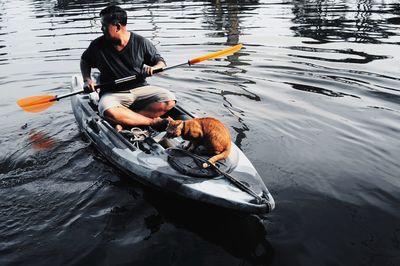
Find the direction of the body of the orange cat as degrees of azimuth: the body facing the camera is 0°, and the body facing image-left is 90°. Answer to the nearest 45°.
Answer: approximately 90°

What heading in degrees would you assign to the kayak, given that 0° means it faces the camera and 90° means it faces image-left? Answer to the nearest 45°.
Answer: approximately 315°

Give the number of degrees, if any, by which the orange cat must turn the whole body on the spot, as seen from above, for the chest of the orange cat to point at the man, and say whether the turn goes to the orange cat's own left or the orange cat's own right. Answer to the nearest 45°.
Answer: approximately 45° to the orange cat's own right
